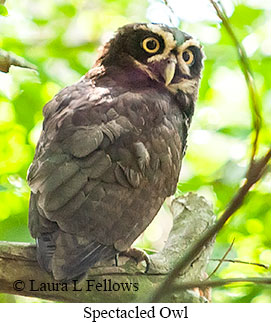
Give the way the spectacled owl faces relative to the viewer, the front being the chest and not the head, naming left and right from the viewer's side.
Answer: facing away from the viewer and to the right of the viewer
